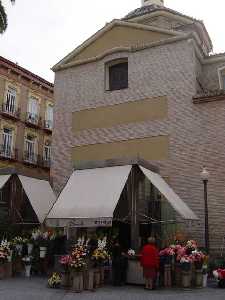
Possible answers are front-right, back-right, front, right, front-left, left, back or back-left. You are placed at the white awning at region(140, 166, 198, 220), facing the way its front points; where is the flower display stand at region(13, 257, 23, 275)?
back

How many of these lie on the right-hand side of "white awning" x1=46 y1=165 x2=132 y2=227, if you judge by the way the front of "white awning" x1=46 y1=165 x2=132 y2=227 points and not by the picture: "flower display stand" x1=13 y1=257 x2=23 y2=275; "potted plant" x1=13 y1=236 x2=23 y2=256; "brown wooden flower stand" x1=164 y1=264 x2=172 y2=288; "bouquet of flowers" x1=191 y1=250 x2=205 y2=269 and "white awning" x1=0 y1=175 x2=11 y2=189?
3

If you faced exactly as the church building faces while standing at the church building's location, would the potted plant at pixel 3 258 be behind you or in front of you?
in front

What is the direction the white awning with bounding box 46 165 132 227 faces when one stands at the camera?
facing the viewer and to the left of the viewer

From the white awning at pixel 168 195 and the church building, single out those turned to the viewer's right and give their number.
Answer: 1

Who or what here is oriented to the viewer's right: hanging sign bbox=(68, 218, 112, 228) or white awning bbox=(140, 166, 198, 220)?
the white awning

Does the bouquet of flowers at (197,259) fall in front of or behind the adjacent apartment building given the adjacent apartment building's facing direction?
in front

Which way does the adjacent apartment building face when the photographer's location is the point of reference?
facing the viewer and to the right of the viewer

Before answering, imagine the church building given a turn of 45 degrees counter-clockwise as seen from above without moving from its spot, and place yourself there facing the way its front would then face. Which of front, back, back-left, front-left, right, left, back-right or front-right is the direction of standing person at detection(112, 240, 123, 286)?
front

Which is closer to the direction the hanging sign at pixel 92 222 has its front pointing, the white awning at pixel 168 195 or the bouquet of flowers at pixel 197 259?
the bouquet of flowers

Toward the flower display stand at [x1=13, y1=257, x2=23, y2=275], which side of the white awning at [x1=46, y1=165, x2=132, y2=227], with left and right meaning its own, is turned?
right

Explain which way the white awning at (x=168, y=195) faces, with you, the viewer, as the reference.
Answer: facing to the right of the viewer
